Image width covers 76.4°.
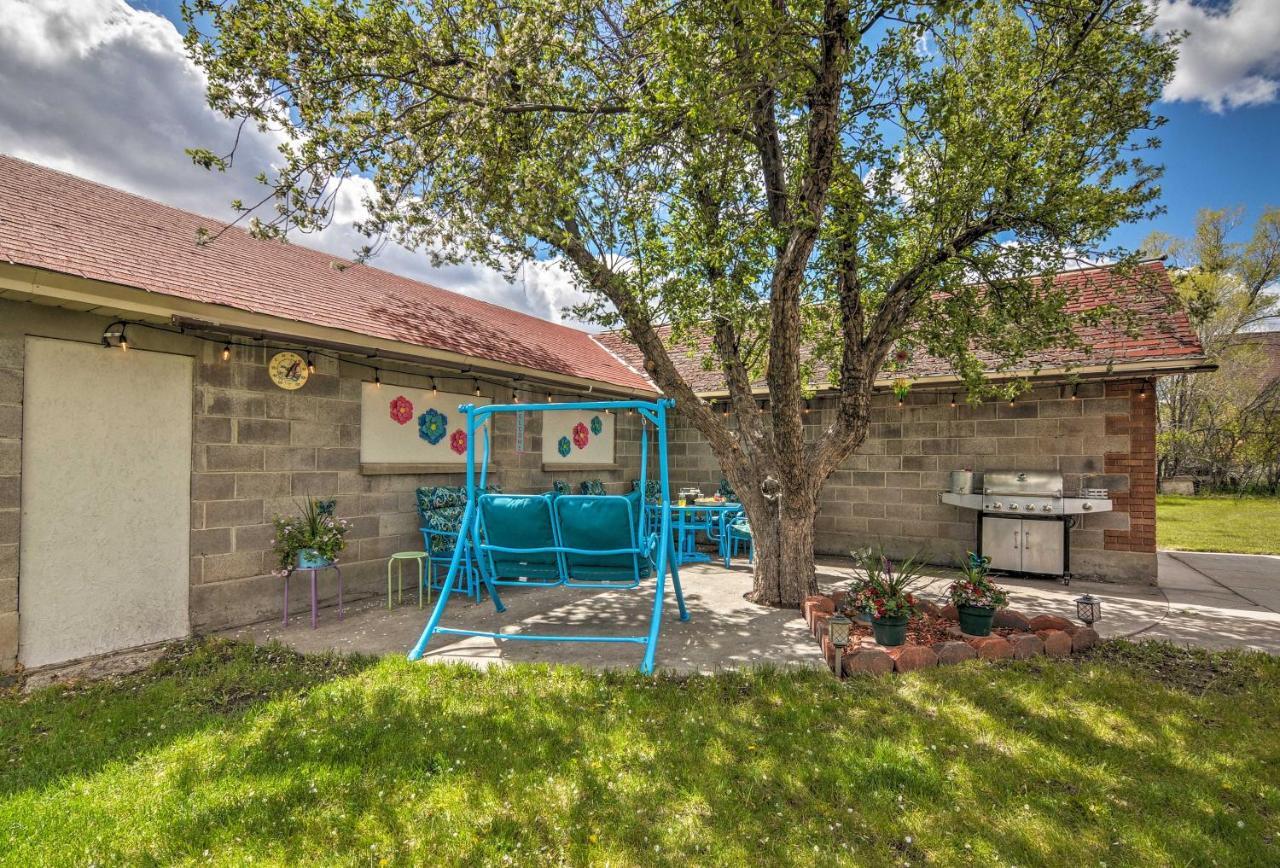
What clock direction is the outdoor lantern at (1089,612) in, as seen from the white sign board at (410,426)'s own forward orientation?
The outdoor lantern is roughly at 12 o'clock from the white sign board.

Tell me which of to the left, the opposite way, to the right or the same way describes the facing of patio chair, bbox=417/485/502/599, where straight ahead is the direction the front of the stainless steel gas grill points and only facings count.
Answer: to the left

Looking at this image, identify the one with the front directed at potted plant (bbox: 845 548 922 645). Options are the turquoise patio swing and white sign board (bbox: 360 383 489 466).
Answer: the white sign board

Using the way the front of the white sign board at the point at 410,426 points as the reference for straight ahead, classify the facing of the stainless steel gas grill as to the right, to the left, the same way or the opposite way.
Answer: to the right

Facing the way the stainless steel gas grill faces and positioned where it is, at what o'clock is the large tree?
The large tree is roughly at 1 o'clock from the stainless steel gas grill.

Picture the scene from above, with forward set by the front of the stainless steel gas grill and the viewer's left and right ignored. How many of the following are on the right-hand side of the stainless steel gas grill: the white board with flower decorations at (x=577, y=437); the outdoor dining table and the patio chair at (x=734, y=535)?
3

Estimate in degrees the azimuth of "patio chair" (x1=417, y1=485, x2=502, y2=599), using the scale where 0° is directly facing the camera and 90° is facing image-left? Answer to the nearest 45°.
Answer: approximately 315°

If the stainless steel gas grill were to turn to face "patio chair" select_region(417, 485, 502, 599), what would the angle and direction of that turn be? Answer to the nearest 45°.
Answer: approximately 45° to its right

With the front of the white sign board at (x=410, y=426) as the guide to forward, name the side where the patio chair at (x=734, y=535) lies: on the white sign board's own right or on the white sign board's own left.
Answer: on the white sign board's own left
